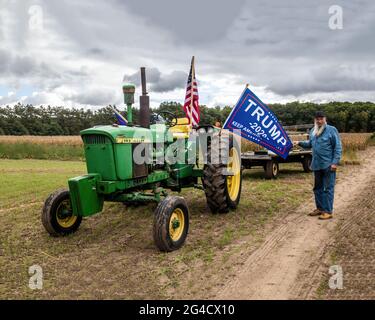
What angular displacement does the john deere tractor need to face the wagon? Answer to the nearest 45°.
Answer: approximately 180°

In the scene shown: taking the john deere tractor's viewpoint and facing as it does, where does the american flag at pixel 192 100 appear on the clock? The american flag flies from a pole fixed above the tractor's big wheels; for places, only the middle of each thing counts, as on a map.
The american flag is roughly at 5 o'clock from the john deere tractor.

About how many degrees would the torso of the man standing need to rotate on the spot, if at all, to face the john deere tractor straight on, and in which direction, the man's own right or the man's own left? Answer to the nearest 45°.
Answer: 0° — they already face it

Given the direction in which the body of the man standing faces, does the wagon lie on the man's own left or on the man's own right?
on the man's own right

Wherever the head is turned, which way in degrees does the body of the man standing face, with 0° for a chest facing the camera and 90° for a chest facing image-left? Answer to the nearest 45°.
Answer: approximately 45°

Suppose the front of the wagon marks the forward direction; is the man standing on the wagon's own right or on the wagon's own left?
on the wagon's own left

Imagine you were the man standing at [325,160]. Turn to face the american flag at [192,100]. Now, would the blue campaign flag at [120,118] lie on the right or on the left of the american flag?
left

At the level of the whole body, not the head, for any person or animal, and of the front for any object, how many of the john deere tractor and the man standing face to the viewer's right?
0

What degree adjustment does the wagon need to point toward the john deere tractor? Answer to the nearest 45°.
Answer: approximately 45° to its left

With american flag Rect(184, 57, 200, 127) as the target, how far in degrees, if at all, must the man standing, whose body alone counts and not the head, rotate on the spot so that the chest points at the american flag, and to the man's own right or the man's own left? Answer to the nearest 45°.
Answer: approximately 90° to the man's own right

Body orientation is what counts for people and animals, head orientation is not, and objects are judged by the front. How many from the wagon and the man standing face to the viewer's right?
0

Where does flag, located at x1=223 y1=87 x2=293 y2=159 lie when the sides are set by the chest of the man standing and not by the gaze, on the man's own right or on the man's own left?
on the man's own right
